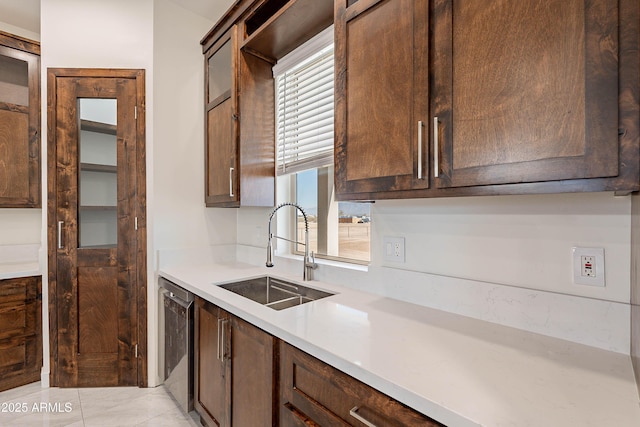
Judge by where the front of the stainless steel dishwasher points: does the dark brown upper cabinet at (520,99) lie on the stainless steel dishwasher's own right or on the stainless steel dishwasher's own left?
on the stainless steel dishwasher's own left

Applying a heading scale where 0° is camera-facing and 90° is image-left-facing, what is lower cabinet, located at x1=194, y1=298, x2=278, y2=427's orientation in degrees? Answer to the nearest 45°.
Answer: approximately 45°

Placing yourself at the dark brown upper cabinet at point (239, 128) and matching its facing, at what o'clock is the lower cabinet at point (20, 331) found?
The lower cabinet is roughly at 2 o'clock from the dark brown upper cabinet.

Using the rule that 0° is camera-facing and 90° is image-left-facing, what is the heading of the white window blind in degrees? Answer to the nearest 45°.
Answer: approximately 45°

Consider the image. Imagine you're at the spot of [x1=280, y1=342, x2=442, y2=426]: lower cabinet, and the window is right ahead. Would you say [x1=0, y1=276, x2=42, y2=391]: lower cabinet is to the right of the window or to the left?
left

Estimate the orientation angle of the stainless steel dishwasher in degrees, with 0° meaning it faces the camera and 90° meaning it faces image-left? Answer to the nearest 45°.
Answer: approximately 45°

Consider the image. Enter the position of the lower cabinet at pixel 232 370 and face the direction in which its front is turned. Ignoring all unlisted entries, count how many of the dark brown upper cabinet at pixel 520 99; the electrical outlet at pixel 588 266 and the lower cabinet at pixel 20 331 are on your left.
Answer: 2
